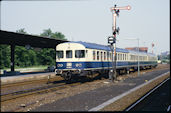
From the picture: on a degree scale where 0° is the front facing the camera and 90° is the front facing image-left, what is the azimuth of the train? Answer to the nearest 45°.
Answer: approximately 45°
